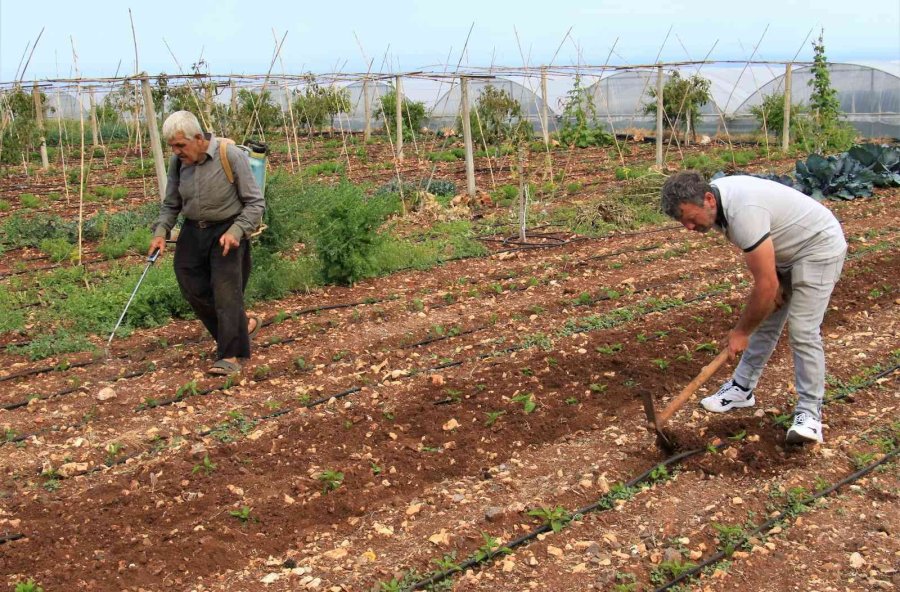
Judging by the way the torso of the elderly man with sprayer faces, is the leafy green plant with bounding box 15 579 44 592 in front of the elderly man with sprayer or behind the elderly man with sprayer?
in front

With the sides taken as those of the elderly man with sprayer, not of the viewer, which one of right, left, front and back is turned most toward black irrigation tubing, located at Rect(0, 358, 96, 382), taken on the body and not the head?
right

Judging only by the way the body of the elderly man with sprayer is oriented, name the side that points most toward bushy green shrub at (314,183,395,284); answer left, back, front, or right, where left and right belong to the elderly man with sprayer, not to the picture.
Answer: back

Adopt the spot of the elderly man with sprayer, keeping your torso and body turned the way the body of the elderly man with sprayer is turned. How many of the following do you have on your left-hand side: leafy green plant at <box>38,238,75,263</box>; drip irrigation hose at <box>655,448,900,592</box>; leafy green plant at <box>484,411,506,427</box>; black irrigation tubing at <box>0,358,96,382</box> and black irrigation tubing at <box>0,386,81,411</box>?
2

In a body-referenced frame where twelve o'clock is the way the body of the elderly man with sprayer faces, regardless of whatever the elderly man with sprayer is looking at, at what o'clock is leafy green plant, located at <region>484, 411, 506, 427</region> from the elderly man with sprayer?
The leafy green plant is roughly at 9 o'clock from the elderly man with sprayer.

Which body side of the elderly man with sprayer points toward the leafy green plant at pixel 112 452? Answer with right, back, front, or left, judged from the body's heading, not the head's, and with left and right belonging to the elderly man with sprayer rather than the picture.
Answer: front

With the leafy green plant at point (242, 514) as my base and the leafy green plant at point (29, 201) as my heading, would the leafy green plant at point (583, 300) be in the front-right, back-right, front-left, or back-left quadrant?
front-right

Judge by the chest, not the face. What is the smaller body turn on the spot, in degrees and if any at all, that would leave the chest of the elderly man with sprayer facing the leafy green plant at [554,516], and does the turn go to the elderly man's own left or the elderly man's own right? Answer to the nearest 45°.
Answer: approximately 90° to the elderly man's own left

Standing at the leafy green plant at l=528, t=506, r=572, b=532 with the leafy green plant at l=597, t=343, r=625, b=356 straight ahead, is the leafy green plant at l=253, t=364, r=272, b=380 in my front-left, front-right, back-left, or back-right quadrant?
front-left

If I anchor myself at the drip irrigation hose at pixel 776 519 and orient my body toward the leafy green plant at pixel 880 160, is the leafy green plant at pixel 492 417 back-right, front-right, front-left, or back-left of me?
front-left

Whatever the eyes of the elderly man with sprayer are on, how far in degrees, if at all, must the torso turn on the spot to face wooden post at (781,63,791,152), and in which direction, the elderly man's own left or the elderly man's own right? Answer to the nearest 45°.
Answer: approximately 180°

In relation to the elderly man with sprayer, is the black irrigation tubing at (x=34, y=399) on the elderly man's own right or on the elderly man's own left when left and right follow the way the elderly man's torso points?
on the elderly man's own right

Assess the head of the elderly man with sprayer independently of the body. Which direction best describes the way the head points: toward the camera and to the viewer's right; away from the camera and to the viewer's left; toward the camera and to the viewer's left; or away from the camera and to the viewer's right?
toward the camera and to the viewer's left

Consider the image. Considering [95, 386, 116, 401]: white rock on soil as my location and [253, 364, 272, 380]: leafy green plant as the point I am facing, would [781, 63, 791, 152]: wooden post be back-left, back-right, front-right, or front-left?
front-left

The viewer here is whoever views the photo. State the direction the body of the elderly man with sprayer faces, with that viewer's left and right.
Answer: facing the viewer and to the left of the viewer

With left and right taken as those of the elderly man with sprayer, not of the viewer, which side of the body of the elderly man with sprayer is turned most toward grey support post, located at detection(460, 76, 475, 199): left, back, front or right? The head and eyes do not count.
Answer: back
